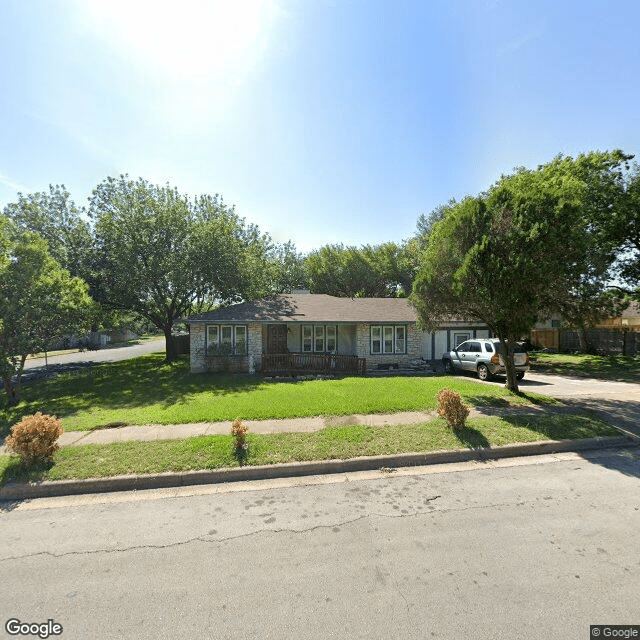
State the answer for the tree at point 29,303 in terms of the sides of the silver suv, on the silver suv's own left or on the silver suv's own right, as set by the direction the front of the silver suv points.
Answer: on the silver suv's own left

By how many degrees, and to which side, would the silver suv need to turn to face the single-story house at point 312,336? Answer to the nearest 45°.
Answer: approximately 45° to its left

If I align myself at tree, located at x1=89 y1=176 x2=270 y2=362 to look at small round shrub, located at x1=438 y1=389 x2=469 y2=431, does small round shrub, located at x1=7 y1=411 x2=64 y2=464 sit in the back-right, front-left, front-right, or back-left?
front-right

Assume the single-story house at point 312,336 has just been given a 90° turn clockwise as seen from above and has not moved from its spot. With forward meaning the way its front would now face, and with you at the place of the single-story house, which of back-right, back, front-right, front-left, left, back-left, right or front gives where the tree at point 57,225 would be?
front

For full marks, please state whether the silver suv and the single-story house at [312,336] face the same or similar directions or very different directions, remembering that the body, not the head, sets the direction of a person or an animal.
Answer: very different directions

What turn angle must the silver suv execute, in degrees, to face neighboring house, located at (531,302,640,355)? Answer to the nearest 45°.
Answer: approximately 90° to its right

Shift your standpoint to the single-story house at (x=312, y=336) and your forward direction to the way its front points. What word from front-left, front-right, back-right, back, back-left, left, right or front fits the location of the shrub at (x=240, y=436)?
front

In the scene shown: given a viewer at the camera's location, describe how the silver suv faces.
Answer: facing away from the viewer and to the left of the viewer

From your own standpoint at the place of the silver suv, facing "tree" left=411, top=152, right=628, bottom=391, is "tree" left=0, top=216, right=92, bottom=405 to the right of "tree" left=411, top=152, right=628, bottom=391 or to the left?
right

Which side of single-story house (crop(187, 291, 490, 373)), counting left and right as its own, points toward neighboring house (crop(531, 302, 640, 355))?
left

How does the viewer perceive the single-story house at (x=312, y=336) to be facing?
facing the viewer

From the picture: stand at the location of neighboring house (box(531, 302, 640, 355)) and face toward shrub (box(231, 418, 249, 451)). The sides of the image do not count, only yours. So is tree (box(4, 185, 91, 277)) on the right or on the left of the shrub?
right

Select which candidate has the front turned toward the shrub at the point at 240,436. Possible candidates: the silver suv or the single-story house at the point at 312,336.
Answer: the single-story house

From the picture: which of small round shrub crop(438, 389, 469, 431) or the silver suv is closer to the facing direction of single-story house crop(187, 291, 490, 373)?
the small round shrub

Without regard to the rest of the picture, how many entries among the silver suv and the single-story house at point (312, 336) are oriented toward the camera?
1

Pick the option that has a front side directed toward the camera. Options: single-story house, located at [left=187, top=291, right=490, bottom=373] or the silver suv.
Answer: the single-story house

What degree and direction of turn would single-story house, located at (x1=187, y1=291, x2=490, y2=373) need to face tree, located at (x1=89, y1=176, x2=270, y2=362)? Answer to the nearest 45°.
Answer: approximately 90° to its right

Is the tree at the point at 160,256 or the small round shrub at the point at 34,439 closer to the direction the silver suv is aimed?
the tree
